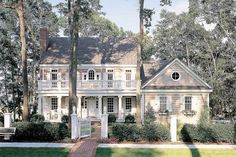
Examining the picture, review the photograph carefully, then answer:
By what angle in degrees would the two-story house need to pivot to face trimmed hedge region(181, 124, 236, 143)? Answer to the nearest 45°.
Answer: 0° — it already faces it

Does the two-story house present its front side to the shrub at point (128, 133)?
yes

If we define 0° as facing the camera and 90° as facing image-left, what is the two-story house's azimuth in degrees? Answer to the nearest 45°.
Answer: approximately 0°
